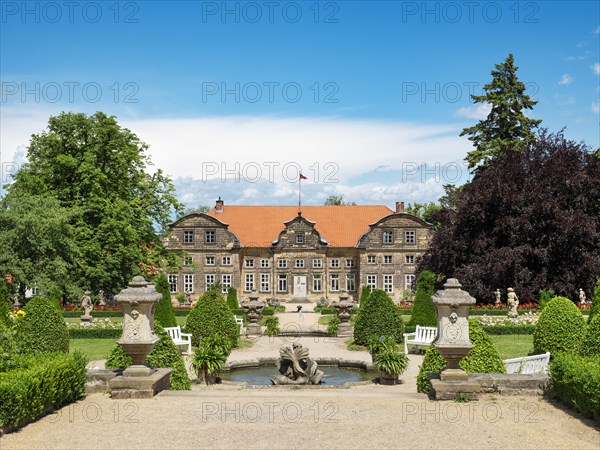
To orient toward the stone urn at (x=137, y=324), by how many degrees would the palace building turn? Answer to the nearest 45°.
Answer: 0° — it already faces it

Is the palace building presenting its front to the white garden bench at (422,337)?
yes

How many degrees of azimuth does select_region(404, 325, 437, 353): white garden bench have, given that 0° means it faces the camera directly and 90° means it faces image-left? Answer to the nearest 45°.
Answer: approximately 45°

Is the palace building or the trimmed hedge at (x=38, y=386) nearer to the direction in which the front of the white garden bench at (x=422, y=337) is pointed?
the trimmed hedge

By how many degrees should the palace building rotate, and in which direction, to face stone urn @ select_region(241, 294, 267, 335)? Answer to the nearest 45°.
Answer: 0° — it already faces it

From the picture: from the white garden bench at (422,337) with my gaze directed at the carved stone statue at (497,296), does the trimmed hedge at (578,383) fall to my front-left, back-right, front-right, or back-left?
back-right

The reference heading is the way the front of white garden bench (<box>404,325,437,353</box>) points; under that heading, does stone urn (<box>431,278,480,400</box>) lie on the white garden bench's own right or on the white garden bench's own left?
on the white garden bench's own left

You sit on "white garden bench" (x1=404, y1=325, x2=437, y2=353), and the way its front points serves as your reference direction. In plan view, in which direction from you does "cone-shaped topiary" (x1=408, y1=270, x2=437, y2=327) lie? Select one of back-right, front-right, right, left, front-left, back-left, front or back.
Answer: back-right

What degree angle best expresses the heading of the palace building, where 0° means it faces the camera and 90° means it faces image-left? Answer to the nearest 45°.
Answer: approximately 0°
